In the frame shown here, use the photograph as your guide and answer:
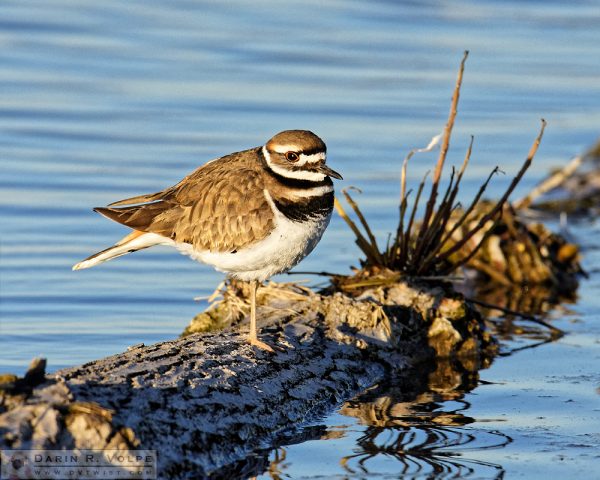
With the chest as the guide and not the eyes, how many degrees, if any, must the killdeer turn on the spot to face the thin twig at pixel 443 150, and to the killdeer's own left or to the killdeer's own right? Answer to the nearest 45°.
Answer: approximately 45° to the killdeer's own left

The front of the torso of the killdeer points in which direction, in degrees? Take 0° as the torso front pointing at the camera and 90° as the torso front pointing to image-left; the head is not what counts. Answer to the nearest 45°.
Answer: approximately 270°

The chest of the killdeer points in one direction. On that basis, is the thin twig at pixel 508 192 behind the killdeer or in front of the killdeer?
in front
